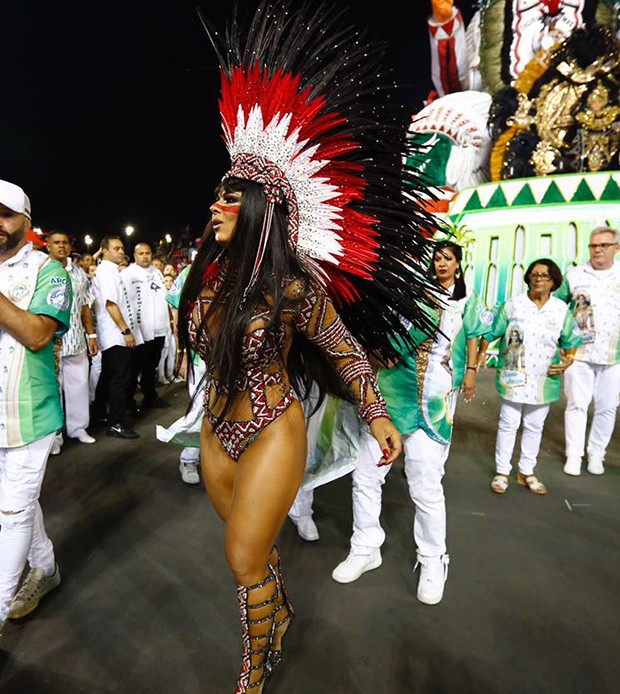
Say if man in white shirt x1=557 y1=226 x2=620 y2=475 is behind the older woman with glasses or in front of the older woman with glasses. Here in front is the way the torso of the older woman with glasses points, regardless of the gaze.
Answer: behind

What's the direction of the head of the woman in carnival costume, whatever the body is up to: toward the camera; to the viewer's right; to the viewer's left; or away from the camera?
to the viewer's left

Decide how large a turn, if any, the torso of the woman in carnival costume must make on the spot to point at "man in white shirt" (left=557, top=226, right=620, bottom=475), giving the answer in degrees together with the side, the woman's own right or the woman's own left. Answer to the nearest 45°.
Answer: approximately 180°

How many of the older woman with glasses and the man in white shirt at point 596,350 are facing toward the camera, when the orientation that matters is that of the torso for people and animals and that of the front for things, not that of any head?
2

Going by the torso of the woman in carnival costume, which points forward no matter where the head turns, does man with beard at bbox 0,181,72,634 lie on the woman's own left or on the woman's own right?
on the woman's own right

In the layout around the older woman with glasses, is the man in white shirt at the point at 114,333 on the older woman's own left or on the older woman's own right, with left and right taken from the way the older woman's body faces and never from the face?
on the older woman's own right

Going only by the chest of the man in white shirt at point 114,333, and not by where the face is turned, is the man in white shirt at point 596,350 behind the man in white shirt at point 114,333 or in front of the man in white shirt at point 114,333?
in front

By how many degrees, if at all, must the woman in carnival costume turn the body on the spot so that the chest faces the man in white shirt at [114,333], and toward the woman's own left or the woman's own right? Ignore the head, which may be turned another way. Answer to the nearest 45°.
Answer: approximately 90° to the woman's own right

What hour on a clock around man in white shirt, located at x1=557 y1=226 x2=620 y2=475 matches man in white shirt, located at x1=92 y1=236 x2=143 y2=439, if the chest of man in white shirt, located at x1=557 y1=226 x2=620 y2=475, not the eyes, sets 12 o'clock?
man in white shirt, located at x1=92 y1=236 x2=143 y2=439 is roughly at 2 o'clock from man in white shirt, located at x1=557 y1=226 x2=620 y2=475.
